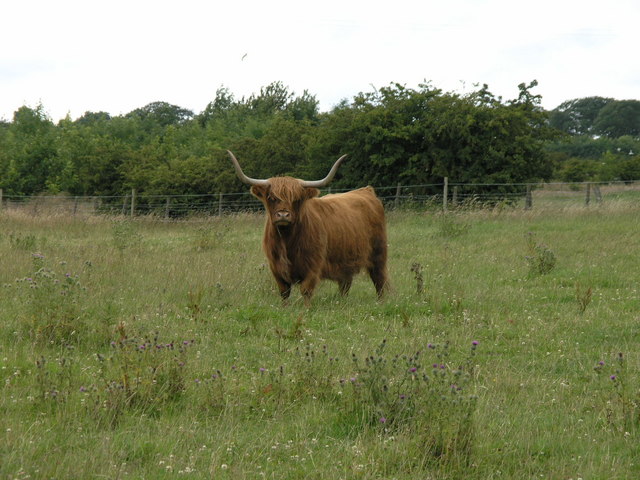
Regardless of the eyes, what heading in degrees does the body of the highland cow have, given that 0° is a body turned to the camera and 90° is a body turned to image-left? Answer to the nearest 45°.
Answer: approximately 45°

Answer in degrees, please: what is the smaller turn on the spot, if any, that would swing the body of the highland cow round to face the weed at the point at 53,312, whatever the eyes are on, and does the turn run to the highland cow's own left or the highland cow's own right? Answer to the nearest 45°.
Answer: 0° — it already faces it

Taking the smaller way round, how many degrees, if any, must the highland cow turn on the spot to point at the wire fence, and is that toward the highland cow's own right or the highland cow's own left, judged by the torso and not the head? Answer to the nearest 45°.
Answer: approximately 135° to the highland cow's own right

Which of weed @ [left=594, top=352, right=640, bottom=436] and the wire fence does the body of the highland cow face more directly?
the weed

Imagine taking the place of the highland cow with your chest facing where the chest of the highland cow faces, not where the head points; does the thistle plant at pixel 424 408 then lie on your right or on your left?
on your left

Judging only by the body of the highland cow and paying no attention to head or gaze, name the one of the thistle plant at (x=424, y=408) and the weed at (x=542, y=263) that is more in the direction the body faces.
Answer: the thistle plant

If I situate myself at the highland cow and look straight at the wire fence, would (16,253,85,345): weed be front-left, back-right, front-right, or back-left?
back-left

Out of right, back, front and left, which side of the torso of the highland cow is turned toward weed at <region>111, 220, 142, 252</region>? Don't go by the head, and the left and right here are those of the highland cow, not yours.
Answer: right
